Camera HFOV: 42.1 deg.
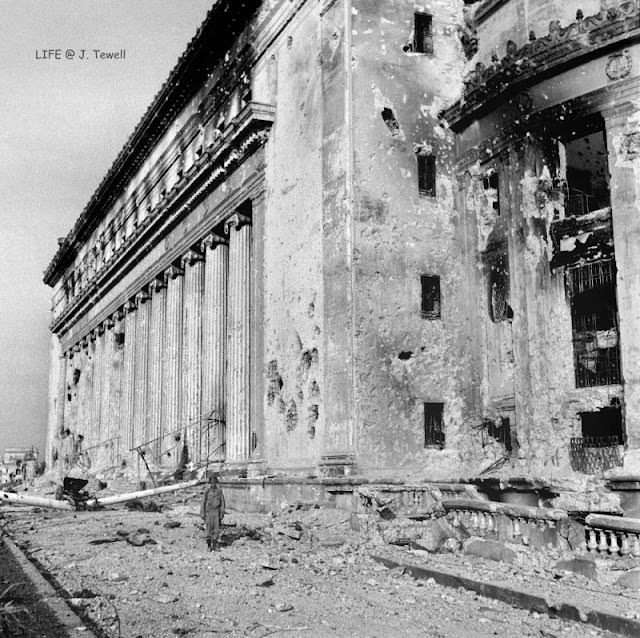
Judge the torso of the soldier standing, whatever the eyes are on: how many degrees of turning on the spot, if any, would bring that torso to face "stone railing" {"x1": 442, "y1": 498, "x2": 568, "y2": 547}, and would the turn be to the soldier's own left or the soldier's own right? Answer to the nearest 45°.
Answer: approximately 45° to the soldier's own left

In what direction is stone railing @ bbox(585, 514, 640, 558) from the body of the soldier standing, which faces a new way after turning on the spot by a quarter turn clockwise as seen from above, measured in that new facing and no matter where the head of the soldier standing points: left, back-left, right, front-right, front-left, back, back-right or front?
back-left

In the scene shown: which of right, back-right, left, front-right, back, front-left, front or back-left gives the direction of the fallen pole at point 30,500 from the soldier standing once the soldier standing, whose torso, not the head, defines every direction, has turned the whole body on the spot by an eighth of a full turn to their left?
back

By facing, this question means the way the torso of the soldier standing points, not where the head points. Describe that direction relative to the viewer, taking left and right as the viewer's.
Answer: facing the viewer

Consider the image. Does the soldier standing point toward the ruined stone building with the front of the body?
no

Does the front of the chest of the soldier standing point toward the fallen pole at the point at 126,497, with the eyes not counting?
no
